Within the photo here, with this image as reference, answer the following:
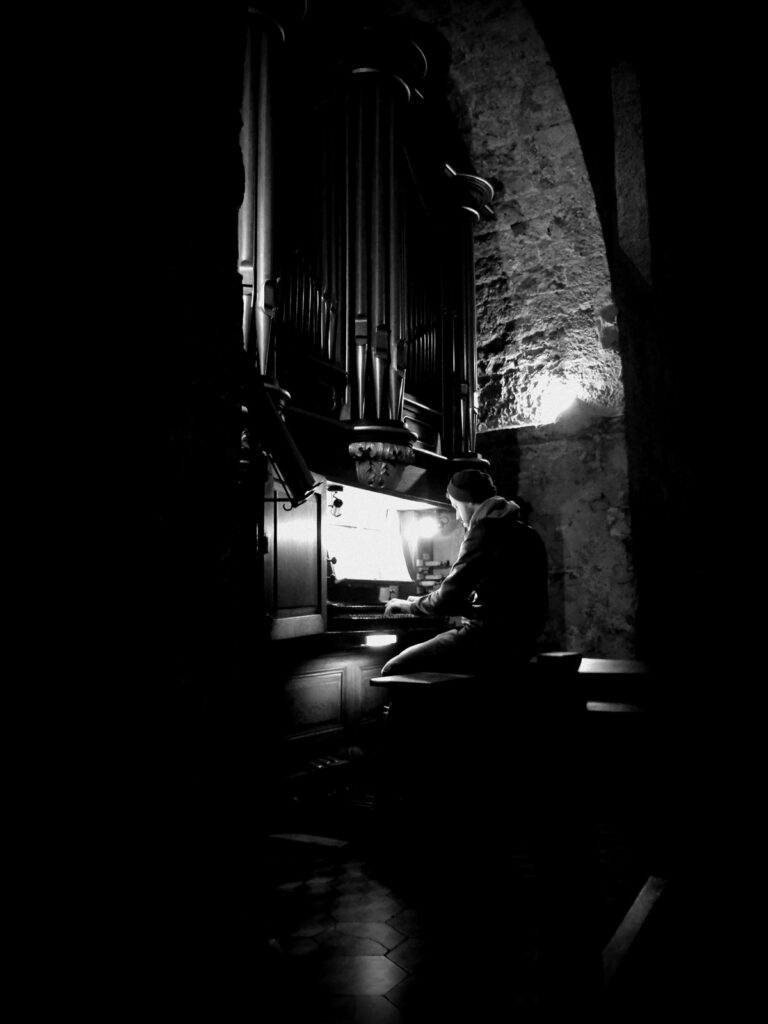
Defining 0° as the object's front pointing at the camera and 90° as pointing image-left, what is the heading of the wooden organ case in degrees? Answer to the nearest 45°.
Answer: approximately 315°

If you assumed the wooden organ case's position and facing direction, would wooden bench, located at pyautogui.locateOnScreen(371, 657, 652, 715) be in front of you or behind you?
in front
